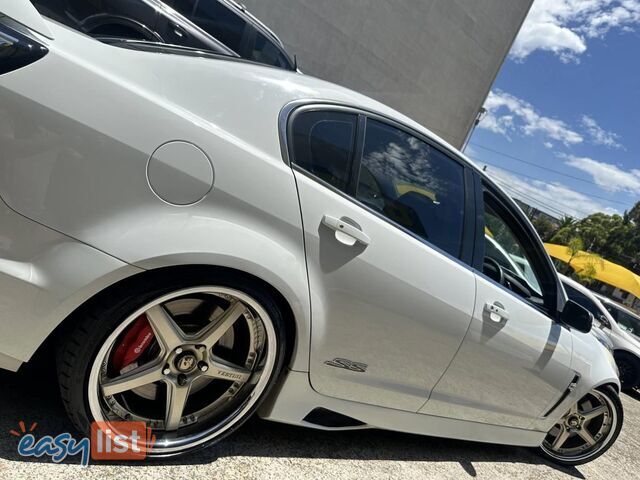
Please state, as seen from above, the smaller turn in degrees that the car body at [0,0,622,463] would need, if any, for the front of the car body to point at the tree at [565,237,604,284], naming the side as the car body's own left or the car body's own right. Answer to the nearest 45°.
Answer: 0° — it already faces it

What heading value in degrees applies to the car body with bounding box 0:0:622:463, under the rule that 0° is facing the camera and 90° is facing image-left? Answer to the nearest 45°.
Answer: approximately 225°

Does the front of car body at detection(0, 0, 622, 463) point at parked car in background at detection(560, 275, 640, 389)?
yes

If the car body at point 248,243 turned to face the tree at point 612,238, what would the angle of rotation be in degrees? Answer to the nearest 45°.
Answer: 0° — it already faces it
